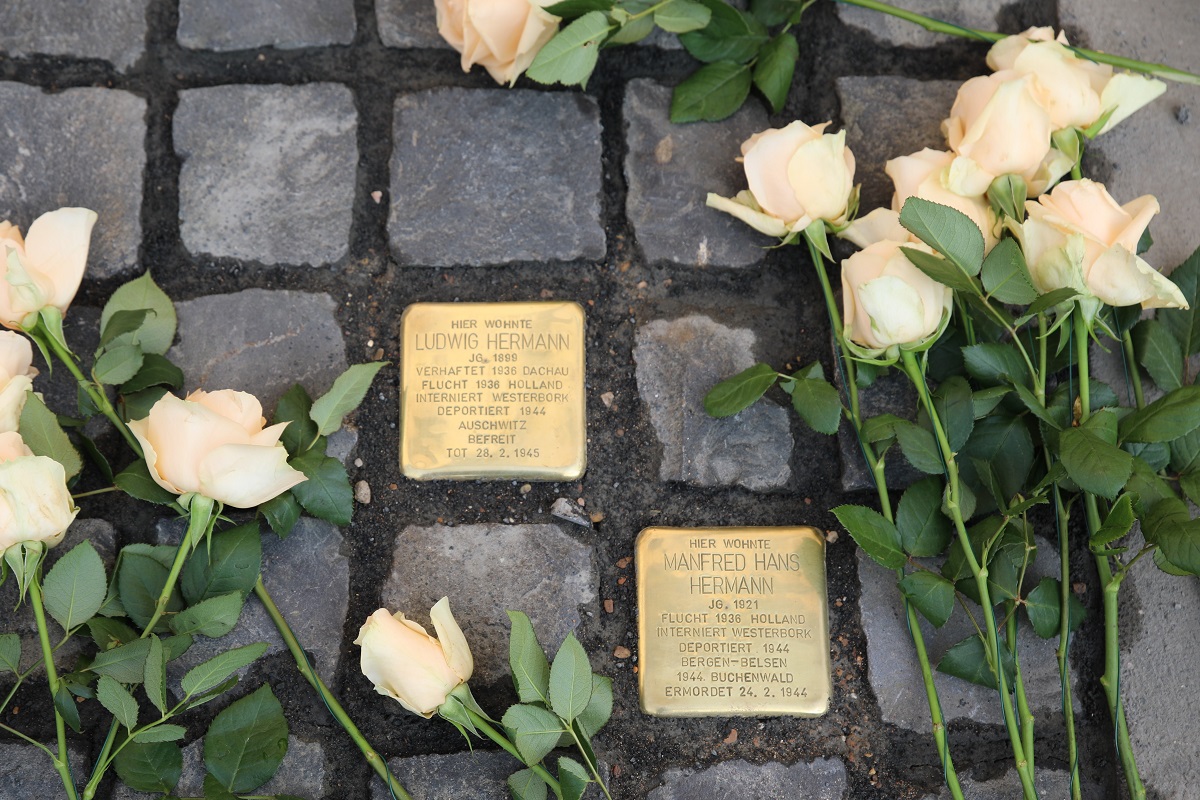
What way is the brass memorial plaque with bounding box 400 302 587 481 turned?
toward the camera

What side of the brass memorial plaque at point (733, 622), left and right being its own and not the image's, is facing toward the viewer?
front

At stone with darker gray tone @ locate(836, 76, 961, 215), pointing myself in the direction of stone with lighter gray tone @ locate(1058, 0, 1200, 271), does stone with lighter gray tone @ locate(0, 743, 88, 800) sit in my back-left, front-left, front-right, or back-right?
back-right

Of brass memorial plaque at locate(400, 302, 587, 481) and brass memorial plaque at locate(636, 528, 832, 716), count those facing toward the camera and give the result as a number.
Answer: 2

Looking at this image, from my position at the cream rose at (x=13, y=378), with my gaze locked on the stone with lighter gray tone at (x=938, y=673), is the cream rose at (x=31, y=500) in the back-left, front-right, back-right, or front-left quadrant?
front-right

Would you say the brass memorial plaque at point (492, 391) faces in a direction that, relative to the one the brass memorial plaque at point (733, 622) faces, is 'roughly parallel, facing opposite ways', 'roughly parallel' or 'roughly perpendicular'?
roughly parallel
